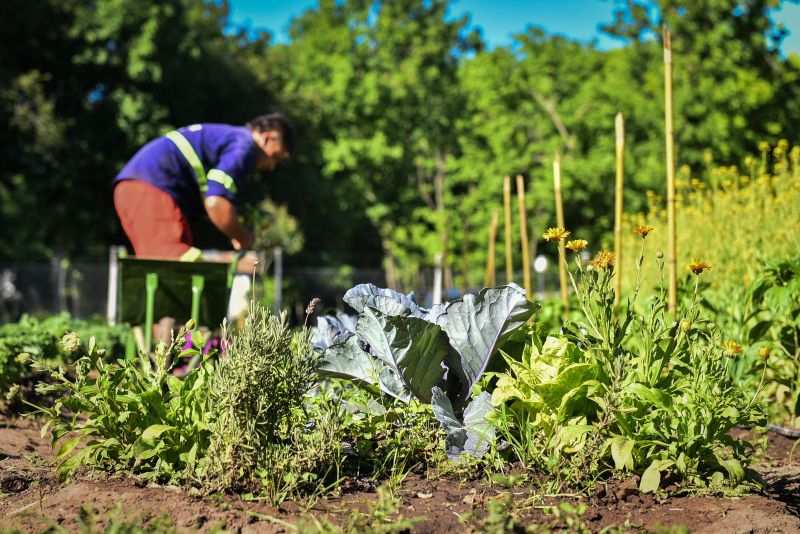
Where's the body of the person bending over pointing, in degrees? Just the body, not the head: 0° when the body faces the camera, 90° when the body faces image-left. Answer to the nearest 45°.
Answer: approximately 270°

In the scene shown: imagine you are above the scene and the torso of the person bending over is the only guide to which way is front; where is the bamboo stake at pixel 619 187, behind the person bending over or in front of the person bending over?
in front

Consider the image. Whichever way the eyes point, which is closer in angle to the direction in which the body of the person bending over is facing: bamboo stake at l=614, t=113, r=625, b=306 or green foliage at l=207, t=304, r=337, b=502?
the bamboo stake

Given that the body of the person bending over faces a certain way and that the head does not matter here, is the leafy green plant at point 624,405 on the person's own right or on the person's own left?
on the person's own right

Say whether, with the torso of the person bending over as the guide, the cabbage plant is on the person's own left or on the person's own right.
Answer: on the person's own right

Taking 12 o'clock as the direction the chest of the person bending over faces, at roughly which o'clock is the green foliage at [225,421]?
The green foliage is roughly at 3 o'clock from the person bending over.

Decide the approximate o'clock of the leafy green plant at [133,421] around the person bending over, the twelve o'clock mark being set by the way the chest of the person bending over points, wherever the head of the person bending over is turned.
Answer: The leafy green plant is roughly at 3 o'clock from the person bending over.

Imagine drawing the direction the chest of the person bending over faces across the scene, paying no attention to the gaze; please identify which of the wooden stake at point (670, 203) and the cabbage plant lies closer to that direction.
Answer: the wooden stake

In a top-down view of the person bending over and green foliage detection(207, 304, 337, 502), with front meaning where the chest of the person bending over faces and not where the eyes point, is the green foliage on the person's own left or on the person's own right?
on the person's own right

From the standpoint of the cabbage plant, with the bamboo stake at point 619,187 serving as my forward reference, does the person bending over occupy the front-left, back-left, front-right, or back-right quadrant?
front-left

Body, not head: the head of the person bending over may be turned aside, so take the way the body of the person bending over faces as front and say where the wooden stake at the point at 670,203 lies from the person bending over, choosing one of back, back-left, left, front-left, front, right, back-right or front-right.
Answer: front-right
